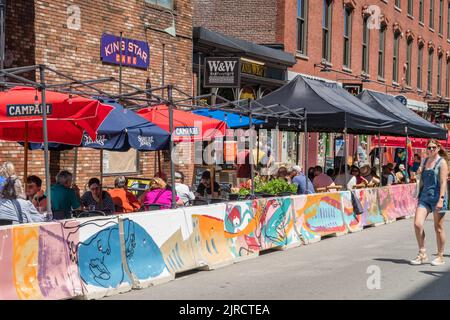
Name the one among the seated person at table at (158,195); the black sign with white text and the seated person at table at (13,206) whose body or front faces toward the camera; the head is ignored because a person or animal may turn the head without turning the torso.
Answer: the black sign with white text

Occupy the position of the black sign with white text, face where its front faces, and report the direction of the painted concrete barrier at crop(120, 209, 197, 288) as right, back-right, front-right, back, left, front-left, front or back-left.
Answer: front

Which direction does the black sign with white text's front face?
toward the camera

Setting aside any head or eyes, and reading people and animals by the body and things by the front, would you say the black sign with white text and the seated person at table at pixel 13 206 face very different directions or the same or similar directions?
very different directions

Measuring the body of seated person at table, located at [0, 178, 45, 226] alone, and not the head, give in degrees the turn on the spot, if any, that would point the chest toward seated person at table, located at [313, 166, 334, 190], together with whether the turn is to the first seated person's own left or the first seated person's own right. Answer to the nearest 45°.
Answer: approximately 45° to the first seated person's own right

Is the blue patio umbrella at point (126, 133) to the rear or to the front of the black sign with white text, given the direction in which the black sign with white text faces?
to the front

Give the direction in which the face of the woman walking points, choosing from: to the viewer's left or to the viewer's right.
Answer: to the viewer's left
